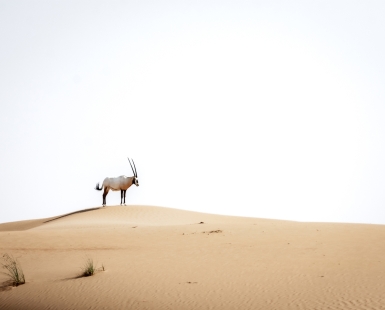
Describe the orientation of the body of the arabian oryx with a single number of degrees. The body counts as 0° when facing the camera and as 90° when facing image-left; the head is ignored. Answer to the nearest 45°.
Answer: approximately 270°
